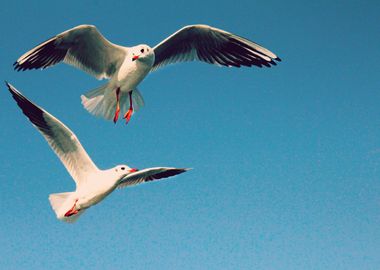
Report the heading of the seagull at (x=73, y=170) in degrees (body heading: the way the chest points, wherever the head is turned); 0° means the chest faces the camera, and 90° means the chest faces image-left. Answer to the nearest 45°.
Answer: approximately 315°

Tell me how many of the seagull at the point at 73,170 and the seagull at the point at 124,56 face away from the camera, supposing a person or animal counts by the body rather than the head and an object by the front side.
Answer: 0

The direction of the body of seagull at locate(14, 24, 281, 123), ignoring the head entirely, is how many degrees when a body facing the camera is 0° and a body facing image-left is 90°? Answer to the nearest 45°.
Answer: approximately 0°
